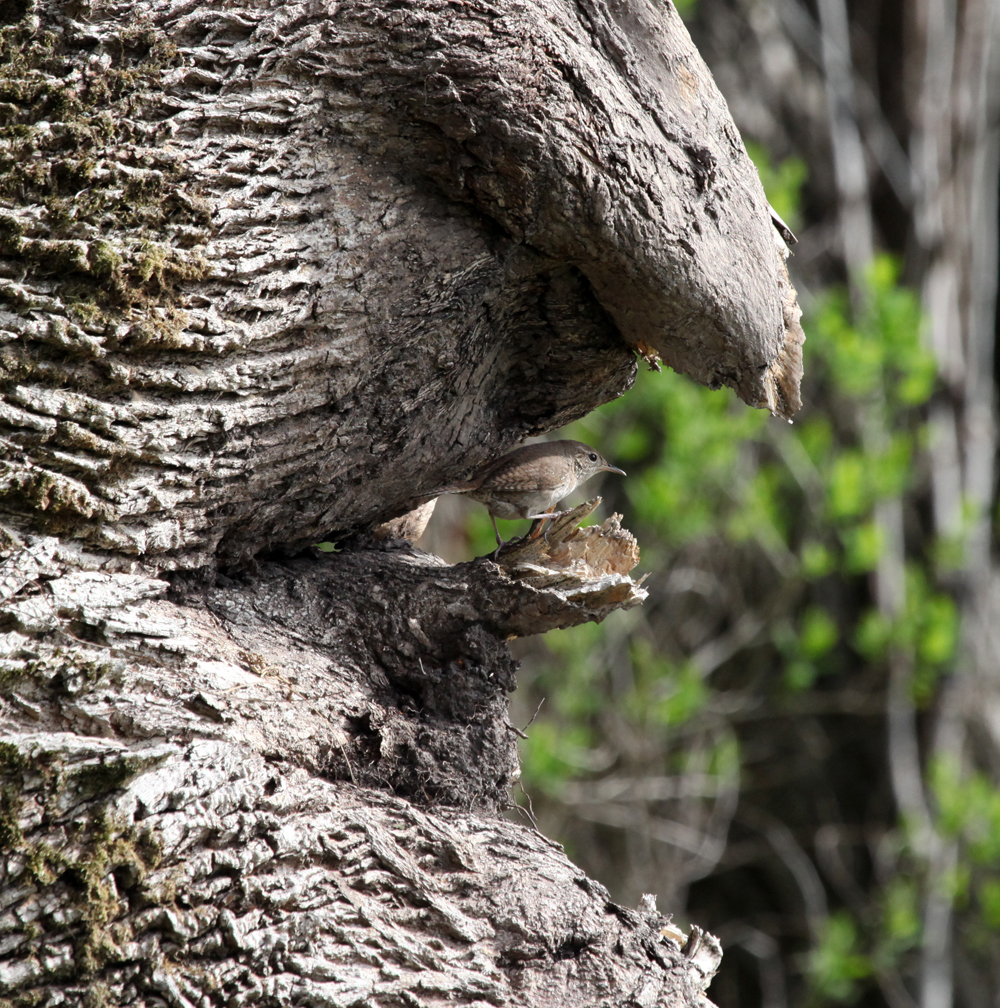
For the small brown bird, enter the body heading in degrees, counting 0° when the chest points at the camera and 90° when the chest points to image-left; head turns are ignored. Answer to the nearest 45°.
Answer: approximately 270°
